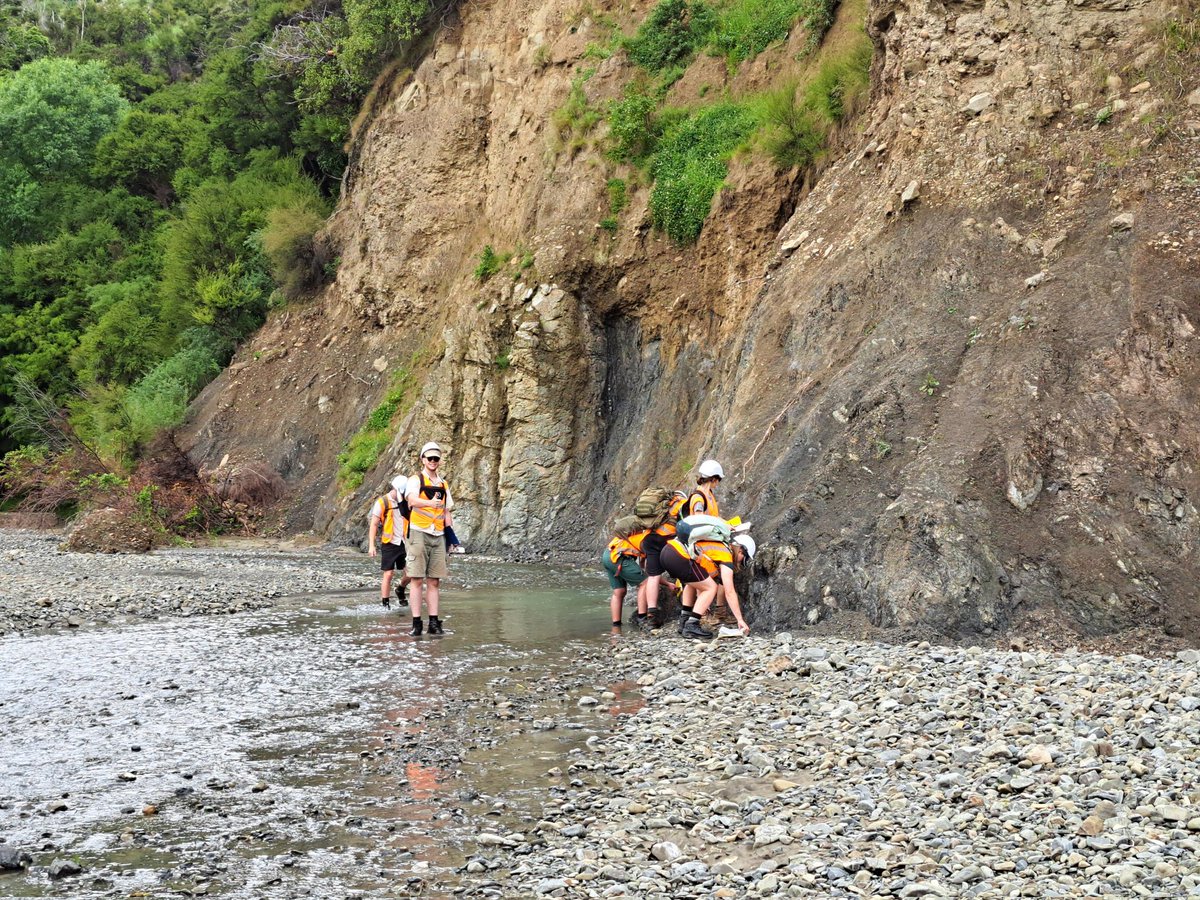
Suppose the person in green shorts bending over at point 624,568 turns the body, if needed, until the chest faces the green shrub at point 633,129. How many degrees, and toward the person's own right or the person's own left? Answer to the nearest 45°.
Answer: approximately 90° to the person's own left

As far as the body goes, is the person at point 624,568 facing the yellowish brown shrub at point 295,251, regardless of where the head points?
no

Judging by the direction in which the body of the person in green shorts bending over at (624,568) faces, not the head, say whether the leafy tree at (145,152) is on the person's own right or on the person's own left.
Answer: on the person's own left

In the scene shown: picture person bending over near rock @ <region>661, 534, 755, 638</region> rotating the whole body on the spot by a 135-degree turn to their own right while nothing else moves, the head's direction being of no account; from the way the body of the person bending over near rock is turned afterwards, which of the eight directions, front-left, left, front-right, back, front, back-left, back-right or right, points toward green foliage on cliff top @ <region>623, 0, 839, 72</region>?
back-right

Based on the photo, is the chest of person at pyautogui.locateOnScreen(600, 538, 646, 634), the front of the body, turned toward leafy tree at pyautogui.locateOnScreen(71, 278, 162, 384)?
no

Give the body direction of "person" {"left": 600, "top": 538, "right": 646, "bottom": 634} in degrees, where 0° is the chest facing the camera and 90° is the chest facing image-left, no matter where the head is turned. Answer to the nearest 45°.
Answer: approximately 270°

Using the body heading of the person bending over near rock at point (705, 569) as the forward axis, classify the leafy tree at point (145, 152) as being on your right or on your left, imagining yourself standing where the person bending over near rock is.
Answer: on your left

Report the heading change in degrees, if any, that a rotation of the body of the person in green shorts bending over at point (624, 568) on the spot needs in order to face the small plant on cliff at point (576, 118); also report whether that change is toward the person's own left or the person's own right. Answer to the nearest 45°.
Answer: approximately 90° to the person's own left

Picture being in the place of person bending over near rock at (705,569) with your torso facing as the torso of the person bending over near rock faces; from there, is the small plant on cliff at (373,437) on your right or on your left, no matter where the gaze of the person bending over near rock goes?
on your left

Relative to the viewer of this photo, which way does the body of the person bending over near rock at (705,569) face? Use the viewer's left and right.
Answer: facing to the right of the viewer

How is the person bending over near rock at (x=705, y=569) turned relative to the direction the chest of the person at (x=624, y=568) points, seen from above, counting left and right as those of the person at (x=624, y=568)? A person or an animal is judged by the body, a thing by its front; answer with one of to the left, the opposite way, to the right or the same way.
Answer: the same way

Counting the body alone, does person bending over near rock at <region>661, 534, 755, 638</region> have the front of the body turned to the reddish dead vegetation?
no

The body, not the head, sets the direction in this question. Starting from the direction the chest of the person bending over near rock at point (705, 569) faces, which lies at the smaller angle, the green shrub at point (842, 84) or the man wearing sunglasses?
the green shrub
